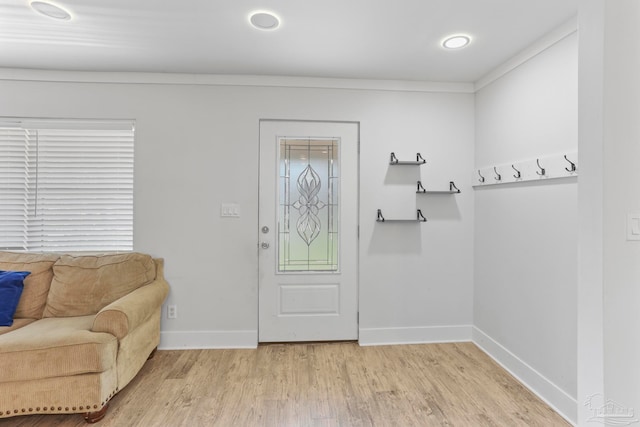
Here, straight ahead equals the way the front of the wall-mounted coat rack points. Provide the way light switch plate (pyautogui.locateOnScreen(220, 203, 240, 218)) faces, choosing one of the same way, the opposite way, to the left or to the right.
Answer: to the left

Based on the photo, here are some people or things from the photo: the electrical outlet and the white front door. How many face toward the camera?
2

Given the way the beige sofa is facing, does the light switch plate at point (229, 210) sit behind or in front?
behind

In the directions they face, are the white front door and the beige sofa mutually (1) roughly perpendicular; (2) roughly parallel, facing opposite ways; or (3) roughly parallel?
roughly parallel

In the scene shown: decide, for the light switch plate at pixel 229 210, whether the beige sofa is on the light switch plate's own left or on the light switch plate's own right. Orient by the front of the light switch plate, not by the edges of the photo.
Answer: on the light switch plate's own right

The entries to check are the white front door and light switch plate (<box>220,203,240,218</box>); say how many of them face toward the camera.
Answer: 2

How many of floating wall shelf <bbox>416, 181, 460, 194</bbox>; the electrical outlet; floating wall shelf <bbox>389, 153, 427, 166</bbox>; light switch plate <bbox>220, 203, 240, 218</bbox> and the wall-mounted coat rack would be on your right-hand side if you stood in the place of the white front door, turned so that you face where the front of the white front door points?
2

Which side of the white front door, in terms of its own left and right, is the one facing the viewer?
front

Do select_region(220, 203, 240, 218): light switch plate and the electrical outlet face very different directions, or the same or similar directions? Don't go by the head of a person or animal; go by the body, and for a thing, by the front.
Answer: same or similar directions

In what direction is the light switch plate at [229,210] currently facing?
toward the camera

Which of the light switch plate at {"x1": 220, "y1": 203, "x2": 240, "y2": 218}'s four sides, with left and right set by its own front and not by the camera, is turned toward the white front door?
left

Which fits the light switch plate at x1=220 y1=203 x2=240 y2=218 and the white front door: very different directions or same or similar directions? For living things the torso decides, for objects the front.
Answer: same or similar directions

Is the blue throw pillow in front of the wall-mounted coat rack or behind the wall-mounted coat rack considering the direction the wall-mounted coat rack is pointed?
in front

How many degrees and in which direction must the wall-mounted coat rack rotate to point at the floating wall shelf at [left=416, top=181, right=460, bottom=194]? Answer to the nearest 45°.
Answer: approximately 90° to its right

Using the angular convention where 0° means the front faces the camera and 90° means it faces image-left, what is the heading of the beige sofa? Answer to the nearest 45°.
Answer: approximately 45°

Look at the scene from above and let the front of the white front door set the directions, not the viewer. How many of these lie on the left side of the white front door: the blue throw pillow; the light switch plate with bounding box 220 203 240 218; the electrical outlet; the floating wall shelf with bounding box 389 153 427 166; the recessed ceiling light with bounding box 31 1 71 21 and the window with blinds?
1
